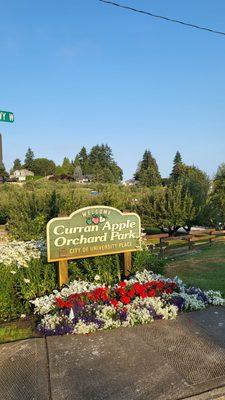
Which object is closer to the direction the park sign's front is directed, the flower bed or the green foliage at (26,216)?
the flower bed

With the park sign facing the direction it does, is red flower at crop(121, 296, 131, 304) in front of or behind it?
in front

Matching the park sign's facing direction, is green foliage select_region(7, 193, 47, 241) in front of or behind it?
behind

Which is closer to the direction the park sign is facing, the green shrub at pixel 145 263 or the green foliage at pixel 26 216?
the green shrub

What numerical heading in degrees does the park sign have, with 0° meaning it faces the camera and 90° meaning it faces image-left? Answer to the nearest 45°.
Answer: approximately 315°

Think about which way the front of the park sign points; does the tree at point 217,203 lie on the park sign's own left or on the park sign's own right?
on the park sign's own left

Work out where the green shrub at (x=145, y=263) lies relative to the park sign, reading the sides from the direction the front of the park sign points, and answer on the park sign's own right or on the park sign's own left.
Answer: on the park sign's own left

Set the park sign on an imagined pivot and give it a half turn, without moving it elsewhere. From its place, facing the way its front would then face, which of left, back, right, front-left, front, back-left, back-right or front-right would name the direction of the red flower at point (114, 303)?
back-left

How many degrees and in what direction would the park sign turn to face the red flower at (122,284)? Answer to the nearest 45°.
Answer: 0° — it already faces it
